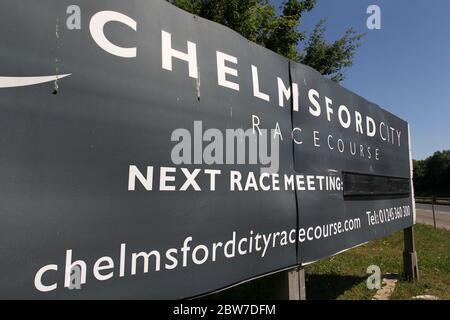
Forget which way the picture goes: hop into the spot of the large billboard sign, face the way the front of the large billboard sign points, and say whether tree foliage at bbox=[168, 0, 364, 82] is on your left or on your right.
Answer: on your left

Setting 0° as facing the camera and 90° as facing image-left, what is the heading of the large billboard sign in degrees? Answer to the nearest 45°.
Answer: approximately 315°
